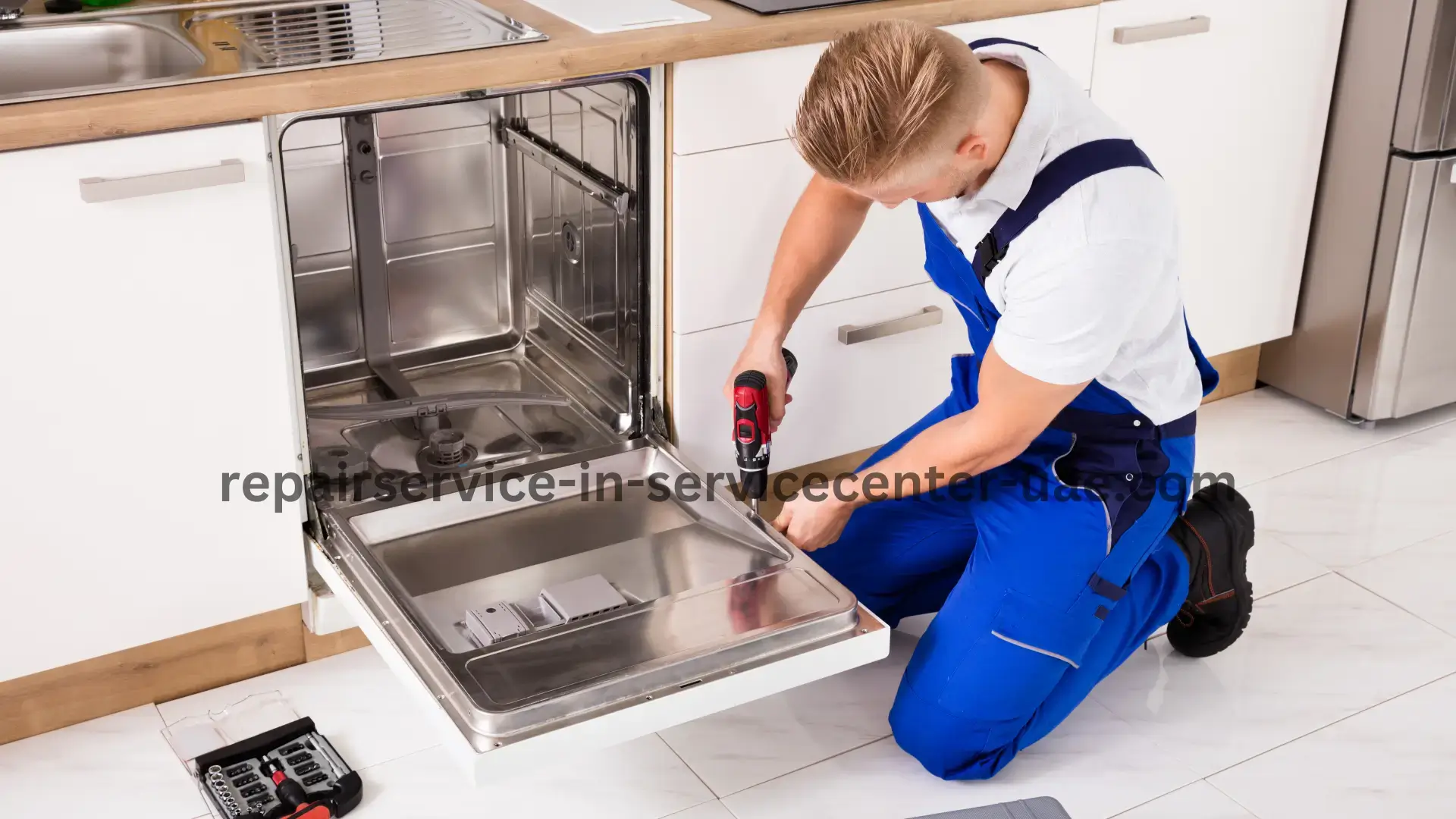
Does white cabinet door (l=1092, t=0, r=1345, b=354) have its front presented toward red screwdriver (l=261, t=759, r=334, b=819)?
no

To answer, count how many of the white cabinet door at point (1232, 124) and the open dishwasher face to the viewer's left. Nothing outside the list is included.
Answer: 0

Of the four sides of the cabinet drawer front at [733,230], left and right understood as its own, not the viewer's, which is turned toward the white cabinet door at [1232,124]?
left

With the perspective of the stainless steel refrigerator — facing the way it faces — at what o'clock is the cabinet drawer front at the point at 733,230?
The cabinet drawer front is roughly at 3 o'clock from the stainless steel refrigerator.

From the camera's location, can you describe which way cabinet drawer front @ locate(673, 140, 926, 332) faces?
facing the viewer and to the right of the viewer

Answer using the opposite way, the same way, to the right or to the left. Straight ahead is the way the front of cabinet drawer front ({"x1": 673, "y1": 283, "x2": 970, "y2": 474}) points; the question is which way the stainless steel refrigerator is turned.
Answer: the same way

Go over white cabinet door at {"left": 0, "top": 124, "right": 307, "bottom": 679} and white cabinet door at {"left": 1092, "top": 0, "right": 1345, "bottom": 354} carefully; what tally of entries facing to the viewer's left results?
0

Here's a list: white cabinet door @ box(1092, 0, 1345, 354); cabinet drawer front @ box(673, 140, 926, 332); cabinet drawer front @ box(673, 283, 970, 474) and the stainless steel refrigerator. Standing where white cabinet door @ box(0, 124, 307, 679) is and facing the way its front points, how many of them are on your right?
0

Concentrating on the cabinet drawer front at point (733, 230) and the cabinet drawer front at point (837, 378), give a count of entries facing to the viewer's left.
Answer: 0

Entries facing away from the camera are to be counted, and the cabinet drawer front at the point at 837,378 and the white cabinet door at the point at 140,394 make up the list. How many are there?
0

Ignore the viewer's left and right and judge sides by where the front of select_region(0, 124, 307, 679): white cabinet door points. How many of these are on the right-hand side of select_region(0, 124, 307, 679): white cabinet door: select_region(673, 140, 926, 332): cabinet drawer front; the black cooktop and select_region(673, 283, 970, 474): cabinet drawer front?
0

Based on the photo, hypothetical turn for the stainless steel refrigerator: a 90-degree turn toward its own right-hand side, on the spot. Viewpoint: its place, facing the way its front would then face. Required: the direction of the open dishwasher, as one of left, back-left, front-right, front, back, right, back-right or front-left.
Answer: front

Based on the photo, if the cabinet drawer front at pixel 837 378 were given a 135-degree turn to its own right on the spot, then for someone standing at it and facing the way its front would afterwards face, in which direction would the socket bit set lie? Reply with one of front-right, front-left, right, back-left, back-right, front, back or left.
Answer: front-left

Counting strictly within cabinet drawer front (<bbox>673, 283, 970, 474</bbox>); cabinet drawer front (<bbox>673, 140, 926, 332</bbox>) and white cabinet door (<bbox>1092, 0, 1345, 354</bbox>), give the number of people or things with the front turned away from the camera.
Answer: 0

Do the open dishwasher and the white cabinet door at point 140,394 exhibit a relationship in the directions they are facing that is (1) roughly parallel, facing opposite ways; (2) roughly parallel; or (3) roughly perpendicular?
roughly parallel

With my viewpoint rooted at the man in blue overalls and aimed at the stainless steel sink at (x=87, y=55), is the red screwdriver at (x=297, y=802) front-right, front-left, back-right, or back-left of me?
front-left

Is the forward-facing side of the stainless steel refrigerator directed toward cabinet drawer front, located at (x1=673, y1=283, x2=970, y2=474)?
no
